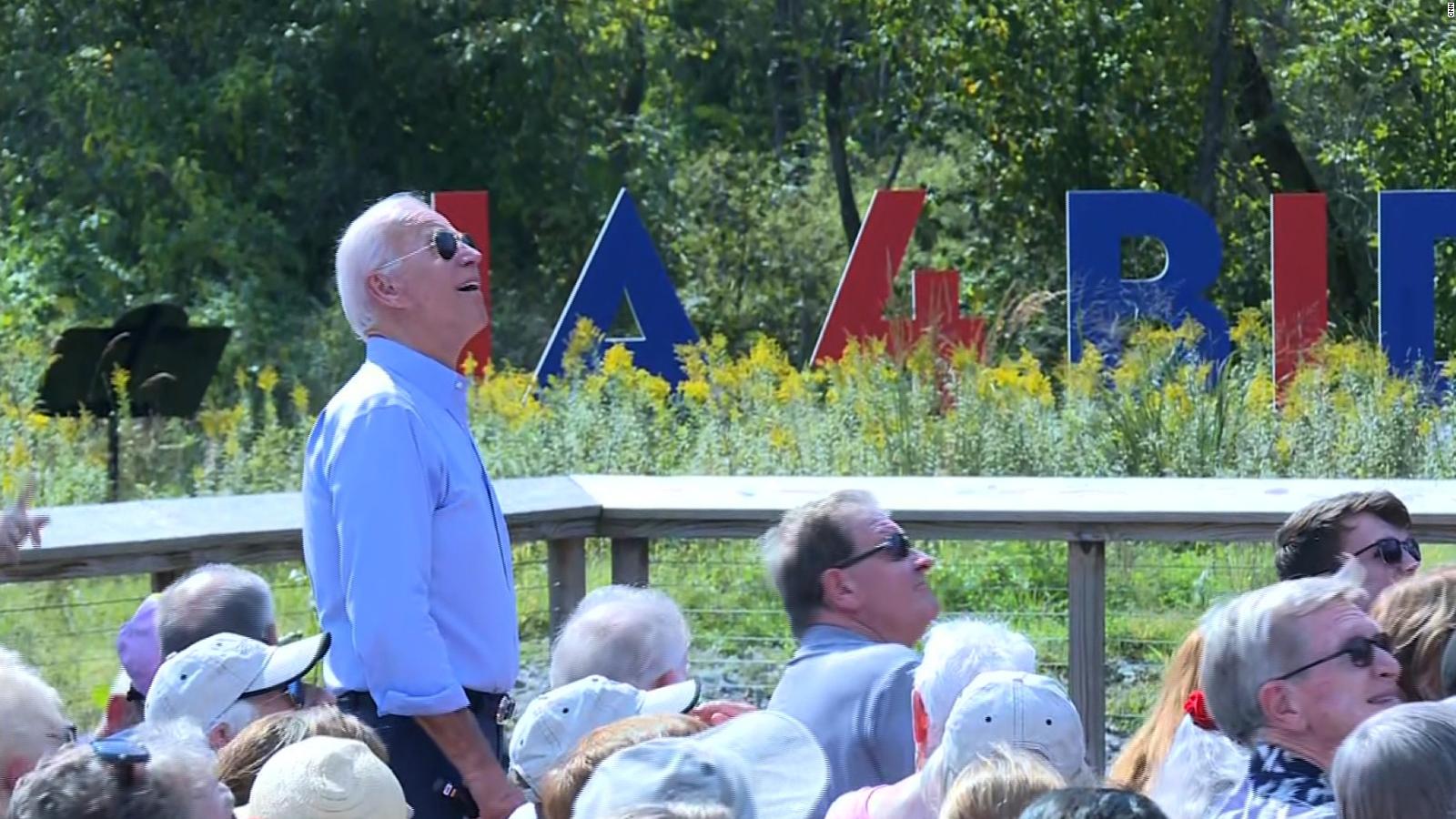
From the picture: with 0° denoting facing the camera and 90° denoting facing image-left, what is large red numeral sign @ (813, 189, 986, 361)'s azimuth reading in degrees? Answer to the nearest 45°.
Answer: approximately 0°

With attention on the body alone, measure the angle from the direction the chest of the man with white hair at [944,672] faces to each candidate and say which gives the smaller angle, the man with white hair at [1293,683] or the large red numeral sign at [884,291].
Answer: the large red numeral sign

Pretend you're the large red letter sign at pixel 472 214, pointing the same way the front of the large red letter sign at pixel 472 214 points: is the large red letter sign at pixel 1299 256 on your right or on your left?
on your left

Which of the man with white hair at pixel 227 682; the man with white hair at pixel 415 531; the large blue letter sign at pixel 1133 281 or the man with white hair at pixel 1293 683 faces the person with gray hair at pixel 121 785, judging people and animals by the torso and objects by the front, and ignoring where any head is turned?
the large blue letter sign

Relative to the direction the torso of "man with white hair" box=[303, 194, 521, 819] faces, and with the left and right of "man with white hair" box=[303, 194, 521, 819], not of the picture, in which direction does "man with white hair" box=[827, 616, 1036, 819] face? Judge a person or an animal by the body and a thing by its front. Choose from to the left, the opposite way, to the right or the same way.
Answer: to the left

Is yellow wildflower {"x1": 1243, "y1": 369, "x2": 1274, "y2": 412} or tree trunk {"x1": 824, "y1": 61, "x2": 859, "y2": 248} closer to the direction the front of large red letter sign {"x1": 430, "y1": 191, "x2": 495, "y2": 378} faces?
the yellow wildflower

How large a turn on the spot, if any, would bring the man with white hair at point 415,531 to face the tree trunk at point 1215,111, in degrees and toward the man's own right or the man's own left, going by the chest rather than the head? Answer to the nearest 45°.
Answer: approximately 45° to the man's own left
